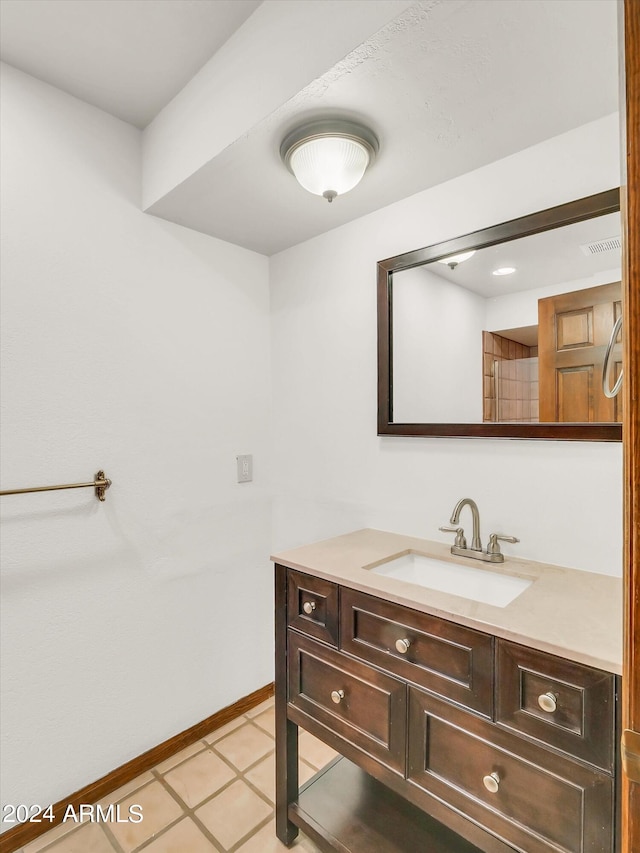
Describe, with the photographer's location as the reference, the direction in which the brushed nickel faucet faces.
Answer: facing the viewer and to the left of the viewer

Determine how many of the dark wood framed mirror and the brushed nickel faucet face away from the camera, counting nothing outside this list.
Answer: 0

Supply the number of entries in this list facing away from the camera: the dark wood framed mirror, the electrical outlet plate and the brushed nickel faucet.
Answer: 0

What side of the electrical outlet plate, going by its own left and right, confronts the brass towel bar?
right

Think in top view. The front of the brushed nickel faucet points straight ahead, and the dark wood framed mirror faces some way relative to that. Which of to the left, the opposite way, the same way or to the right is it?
the same way

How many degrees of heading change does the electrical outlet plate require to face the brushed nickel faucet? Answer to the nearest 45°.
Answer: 0° — it already faces it

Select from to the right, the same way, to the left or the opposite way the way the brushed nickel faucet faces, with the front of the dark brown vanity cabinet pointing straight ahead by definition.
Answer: the same way

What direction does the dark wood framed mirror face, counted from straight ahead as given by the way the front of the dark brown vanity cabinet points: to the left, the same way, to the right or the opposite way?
the same way

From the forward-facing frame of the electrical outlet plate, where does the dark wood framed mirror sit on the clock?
The dark wood framed mirror is roughly at 12 o'clock from the electrical outlet plate.

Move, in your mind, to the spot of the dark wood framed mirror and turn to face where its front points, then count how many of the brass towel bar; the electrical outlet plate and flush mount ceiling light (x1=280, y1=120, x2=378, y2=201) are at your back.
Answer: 0

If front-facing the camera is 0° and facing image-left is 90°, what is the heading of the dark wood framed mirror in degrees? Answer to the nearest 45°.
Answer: approximately 45°

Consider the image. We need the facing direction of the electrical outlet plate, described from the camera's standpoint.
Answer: facing the viewer and to the right of the viewer
